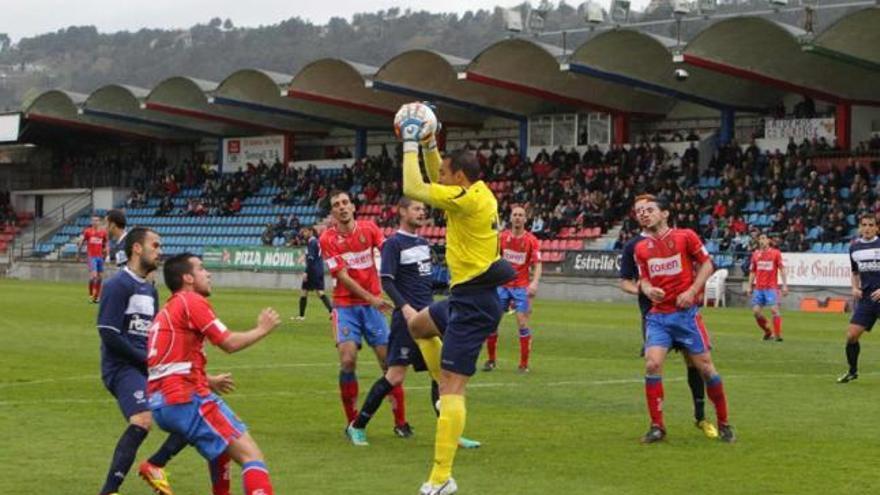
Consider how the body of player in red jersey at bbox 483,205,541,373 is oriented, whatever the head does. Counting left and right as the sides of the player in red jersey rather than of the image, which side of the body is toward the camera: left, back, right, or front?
front

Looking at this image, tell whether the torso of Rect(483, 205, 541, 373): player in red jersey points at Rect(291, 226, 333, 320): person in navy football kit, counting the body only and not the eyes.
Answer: no

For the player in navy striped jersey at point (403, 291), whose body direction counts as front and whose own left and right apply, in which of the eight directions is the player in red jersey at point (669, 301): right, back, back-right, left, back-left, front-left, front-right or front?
front-left

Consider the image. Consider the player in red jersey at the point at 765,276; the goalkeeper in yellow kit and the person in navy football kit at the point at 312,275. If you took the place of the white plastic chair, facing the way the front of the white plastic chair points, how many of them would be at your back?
0

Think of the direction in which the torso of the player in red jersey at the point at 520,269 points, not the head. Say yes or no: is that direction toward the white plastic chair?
no

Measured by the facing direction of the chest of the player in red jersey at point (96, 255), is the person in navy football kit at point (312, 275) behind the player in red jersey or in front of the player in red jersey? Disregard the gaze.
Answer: in front

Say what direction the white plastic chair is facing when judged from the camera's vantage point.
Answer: facing the viewer and to the left of the viewer

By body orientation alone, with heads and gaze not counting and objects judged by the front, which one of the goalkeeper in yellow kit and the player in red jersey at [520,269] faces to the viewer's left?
the goalkeeper in yellow kit

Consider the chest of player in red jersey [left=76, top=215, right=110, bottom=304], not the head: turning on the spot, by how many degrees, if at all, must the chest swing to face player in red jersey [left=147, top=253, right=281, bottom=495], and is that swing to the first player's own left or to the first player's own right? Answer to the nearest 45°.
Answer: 0° — they already face them

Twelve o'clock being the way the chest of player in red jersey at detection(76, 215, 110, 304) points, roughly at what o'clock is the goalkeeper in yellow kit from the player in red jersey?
The goalkeeper in yellow kit is roughly at 12 o'clock from the player in red jersey.

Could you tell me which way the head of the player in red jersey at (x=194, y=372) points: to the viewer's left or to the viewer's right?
to the viewer's right

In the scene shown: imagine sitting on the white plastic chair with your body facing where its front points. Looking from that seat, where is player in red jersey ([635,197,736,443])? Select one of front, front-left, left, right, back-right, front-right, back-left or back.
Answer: front-left

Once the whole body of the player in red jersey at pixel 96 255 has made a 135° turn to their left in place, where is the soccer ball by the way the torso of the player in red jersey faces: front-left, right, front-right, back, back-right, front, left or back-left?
back-right

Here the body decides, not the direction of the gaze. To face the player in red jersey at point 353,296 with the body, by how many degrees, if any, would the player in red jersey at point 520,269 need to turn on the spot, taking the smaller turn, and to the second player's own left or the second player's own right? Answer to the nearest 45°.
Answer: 0° — they already face them
